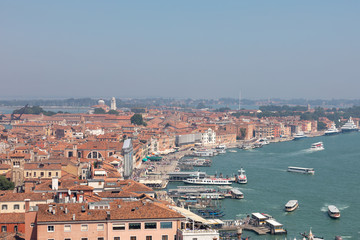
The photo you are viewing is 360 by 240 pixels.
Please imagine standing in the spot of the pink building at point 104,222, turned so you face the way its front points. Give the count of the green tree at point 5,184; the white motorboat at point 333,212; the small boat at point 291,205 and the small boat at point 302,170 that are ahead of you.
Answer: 0

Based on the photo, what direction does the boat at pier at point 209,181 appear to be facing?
to the viewer's left

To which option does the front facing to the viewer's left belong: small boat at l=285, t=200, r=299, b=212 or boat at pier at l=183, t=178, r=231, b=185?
the boat at pier

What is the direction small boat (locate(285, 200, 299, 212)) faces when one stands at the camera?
facing away from the viewer and to the right of the viewer

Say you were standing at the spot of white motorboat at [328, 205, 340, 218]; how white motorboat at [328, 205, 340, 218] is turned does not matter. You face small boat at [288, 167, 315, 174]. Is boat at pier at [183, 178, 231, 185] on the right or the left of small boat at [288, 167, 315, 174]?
left

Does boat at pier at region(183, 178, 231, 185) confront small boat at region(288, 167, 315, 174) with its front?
no

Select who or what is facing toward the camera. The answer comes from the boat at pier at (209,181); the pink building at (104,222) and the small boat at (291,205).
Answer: the pink building

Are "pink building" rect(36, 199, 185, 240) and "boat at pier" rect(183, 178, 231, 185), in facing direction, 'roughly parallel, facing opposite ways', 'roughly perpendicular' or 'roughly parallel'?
roughly perpendicular

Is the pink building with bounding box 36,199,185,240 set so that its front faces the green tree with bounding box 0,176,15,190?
no

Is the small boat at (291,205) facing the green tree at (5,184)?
no

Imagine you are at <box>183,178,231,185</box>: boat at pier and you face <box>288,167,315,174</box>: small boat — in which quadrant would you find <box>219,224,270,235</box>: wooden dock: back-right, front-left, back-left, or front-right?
back-right

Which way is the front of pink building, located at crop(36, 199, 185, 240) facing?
toward the camera

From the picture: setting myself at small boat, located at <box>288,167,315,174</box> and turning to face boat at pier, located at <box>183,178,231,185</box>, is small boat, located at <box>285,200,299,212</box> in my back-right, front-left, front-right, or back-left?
front-left

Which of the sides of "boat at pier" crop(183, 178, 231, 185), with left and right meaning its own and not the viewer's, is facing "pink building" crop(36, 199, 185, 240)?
left
